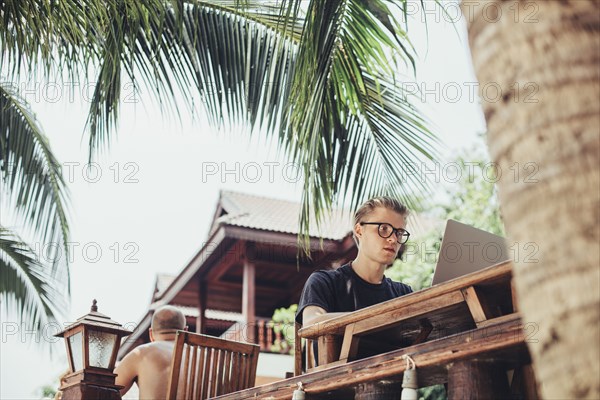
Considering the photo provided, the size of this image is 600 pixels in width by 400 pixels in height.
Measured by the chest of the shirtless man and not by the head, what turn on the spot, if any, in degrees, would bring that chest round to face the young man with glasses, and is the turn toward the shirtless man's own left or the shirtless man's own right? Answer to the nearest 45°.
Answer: approximately 135° to the shirtless man's own right

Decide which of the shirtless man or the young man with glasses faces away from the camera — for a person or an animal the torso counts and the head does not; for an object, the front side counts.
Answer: the shirtless man

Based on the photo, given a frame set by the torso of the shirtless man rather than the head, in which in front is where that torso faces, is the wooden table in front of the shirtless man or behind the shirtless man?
behind

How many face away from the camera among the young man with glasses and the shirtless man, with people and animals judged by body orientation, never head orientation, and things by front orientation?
1

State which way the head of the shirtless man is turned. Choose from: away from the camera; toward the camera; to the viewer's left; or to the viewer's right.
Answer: away from the camera

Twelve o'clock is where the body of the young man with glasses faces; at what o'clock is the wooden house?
The wooden house is roughly at 7 o'clock from the young man with glasses.

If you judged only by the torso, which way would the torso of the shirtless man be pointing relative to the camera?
away from the camera

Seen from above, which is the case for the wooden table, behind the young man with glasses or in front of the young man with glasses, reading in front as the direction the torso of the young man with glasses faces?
in front

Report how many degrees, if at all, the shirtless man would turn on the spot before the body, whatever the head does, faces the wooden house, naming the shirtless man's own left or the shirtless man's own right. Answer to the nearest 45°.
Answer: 0° — they already face it

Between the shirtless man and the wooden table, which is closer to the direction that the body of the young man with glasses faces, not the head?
the wooden table
